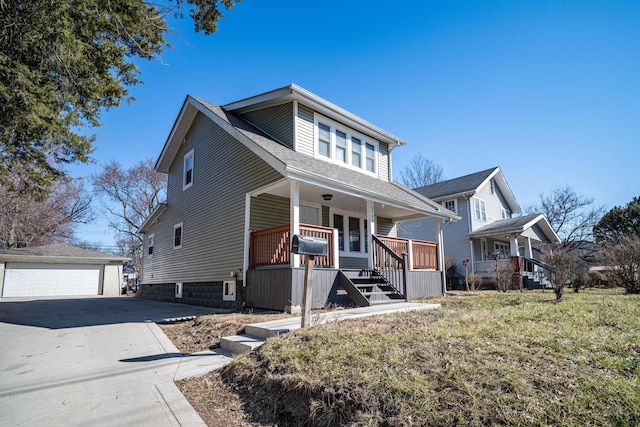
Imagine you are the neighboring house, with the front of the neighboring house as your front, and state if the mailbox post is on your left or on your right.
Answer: on your right

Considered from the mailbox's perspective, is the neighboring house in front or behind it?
behind

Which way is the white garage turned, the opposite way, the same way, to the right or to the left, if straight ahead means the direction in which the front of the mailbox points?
to the left

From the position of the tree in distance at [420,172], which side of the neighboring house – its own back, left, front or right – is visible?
back

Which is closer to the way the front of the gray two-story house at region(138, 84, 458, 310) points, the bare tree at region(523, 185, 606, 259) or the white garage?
the bare tree

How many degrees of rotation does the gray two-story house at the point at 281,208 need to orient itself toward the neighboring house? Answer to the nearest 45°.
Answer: approximately 90° to its left

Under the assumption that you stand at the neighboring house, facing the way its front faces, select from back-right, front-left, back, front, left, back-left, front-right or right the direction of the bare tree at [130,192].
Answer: back-right

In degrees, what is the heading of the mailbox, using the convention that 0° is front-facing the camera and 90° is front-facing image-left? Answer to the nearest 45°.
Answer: approximately 45°

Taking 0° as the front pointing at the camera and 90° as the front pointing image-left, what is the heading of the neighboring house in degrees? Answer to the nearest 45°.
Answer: approximately 315°

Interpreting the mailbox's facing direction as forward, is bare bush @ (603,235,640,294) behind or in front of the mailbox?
behind

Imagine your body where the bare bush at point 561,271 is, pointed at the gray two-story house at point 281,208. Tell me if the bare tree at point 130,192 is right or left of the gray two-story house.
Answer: right
